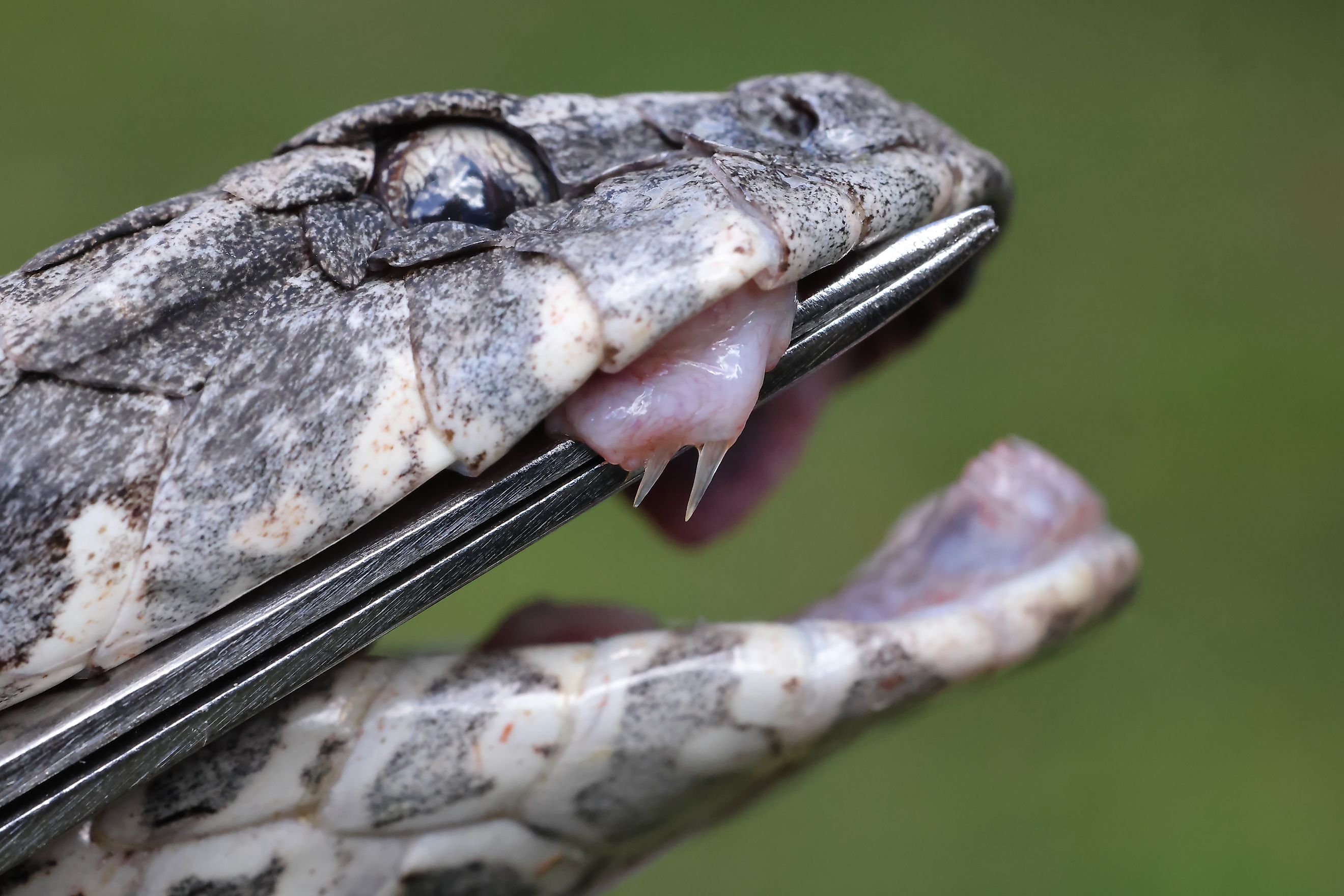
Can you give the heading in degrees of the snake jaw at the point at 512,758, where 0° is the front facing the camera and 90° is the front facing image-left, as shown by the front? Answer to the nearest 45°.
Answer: approximately 270°
